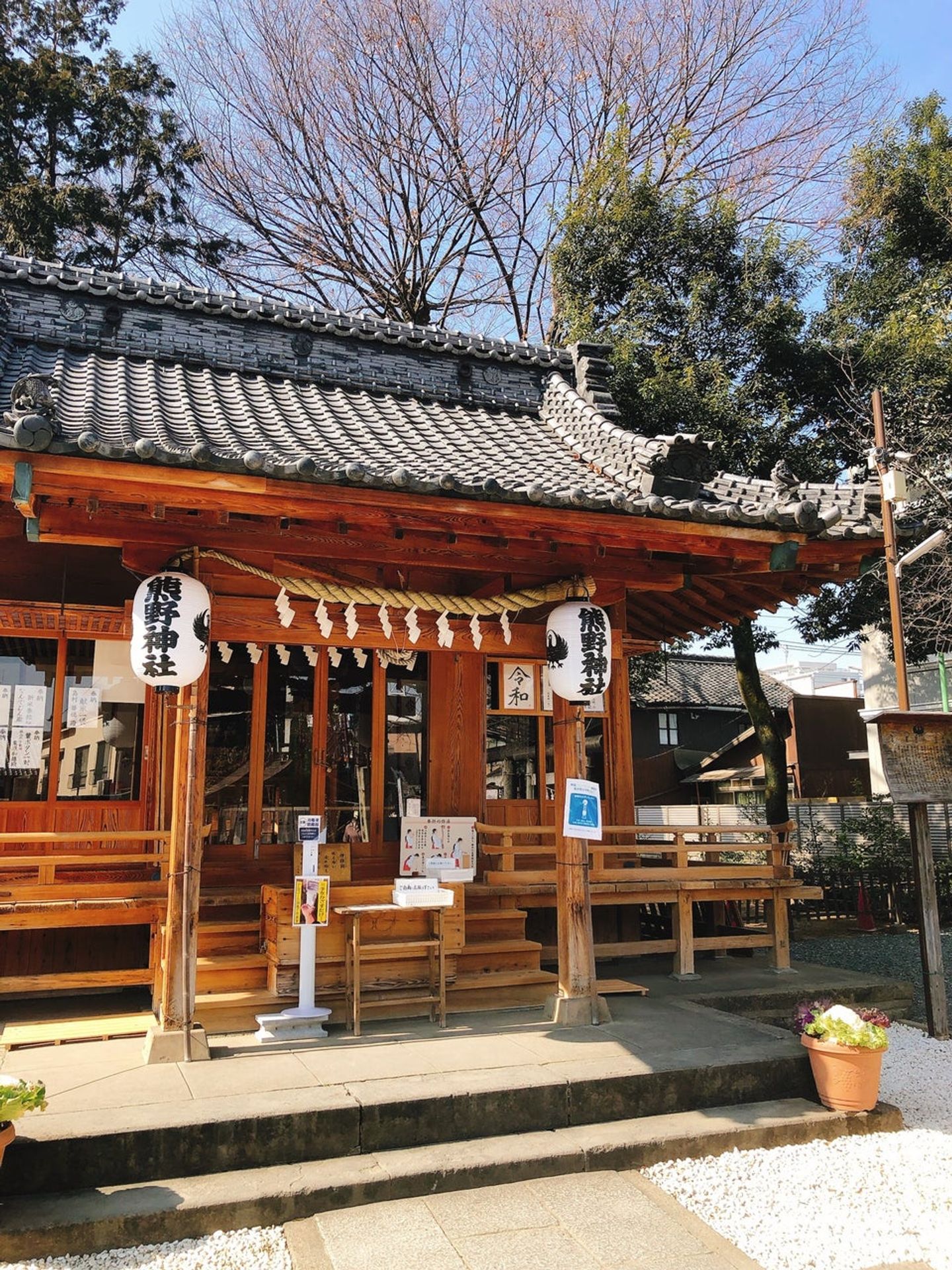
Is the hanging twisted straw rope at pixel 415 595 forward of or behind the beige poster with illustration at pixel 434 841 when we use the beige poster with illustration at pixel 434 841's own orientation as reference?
forward

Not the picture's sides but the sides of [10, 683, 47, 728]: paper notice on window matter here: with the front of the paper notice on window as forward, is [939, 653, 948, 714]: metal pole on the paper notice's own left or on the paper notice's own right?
on the paper notice's own left

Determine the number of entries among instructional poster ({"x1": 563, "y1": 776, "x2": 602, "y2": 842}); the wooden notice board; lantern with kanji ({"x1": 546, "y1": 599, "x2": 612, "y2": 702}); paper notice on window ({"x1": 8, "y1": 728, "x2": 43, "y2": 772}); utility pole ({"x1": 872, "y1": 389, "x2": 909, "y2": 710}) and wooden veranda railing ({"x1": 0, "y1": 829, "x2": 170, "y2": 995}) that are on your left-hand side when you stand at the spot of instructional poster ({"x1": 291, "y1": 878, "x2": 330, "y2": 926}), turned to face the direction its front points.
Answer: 4

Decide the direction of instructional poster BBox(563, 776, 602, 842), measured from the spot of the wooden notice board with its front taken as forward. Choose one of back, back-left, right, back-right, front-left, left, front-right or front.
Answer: front-right

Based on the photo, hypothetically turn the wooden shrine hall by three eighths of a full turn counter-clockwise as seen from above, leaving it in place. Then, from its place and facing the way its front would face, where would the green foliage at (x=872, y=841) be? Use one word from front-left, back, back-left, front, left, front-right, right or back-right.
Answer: front

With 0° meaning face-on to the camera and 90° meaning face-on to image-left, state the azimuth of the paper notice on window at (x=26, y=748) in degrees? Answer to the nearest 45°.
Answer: approximately 0°

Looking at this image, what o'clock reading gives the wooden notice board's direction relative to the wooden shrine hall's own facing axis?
The wooden notice board is roughly at 9 o'clock from the wooden shrine hall.

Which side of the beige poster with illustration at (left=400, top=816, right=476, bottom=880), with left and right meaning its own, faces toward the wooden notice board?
left

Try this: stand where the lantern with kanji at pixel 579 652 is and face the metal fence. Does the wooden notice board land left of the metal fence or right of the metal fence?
right

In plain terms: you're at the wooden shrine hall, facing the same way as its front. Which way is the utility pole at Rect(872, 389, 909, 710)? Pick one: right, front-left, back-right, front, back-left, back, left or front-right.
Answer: left

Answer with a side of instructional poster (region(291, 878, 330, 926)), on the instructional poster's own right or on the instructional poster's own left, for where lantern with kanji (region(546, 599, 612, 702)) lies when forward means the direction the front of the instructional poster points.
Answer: on the instructional poster's own left

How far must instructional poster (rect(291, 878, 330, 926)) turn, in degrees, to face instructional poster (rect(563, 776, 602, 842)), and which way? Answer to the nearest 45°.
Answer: approximately 90° to its left

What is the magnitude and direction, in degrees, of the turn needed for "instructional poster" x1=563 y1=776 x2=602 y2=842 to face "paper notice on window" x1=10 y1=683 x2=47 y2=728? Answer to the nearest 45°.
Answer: approximately 90° to its right
